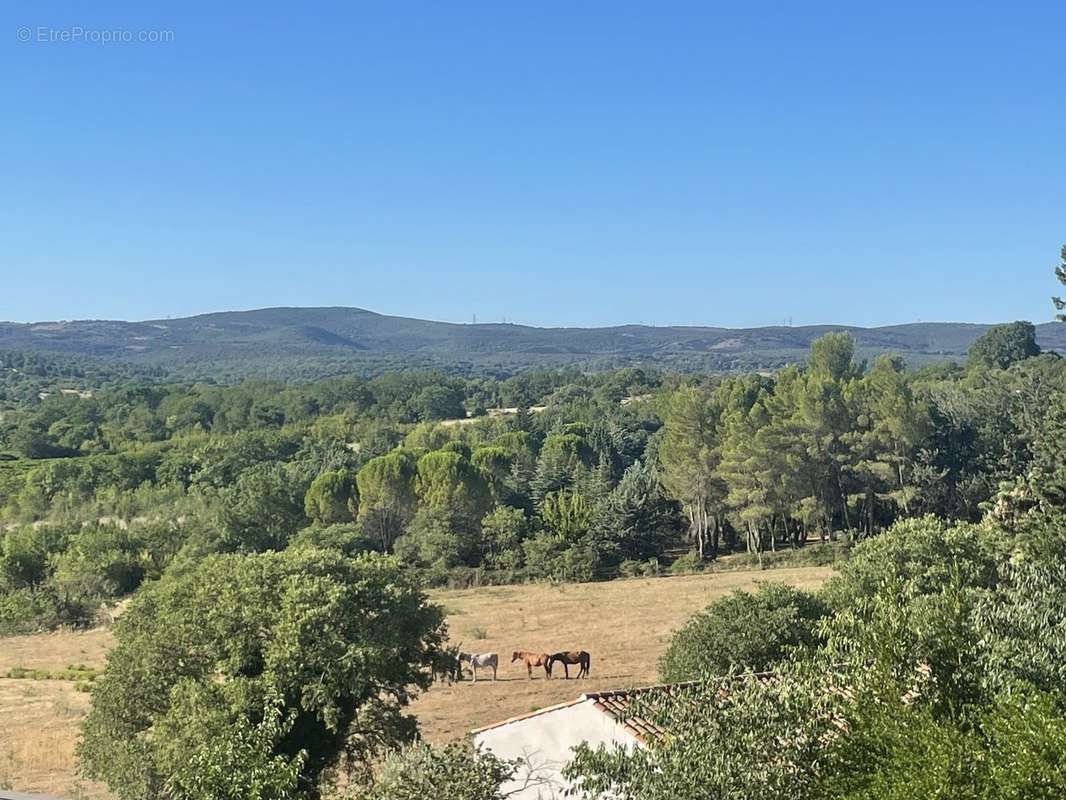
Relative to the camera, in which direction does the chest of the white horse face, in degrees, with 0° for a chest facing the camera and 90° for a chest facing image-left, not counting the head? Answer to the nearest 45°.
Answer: approximately 90°

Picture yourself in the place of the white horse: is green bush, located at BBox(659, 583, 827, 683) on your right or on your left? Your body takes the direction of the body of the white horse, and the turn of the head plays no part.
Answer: on your left

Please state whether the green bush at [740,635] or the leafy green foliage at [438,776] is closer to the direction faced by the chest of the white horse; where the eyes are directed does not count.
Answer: the leafy green foliage

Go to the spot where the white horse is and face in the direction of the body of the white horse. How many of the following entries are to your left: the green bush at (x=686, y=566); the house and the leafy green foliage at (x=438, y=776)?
2

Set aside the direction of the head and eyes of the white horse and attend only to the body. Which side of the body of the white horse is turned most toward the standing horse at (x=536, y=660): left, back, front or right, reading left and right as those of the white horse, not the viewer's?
back

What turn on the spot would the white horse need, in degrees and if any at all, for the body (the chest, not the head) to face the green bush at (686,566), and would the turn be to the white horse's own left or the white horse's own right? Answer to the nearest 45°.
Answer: approximately 135° to the white horse's own right

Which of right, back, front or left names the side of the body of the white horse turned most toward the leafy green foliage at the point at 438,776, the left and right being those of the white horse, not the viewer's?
left

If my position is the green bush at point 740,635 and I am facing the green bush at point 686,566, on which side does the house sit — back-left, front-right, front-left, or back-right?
back-left

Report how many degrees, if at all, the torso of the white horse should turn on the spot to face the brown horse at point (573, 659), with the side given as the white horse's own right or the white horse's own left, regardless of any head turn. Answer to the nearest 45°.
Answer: approximately 180°
